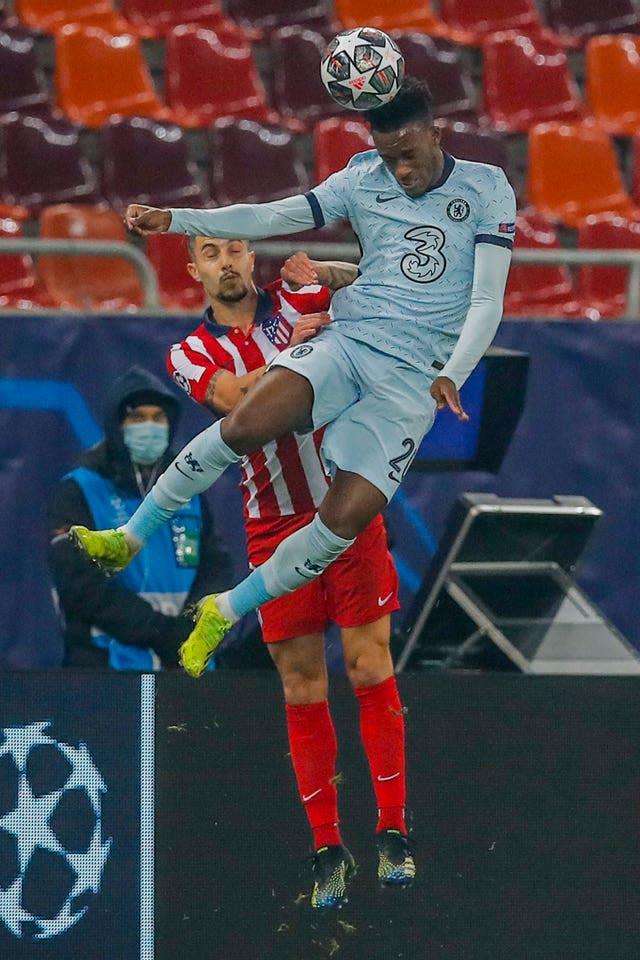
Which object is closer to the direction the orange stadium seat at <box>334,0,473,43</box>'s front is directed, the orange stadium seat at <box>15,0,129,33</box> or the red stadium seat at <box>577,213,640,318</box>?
the red stadium seat

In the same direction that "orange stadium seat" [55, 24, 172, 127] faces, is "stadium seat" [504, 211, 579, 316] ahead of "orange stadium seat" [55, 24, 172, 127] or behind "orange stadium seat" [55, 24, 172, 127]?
ahead

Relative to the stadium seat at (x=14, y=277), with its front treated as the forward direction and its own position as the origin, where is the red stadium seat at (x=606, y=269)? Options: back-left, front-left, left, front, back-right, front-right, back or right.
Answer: front-left

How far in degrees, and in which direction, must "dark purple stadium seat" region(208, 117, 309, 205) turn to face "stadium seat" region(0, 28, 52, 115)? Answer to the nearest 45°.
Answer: approximately 135° to its right

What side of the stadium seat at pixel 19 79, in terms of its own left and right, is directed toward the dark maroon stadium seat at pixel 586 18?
left

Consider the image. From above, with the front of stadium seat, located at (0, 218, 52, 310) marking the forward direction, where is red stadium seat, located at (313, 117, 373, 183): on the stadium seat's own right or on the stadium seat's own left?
on the stadium seat's own left

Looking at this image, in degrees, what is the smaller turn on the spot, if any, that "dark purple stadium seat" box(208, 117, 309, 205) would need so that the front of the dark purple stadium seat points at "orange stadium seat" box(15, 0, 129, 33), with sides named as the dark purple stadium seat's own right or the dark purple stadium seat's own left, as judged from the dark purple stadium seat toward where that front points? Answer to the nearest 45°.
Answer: approximately 180°

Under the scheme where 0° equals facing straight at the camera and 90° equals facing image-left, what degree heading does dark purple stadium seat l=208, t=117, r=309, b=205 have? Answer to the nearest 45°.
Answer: approximately 315°

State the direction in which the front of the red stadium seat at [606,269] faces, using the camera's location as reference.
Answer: facing the viewer

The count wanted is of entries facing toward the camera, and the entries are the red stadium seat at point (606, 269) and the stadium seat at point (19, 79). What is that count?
2

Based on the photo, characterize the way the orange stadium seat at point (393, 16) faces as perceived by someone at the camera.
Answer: facing the viewer and to the right of the viewer
